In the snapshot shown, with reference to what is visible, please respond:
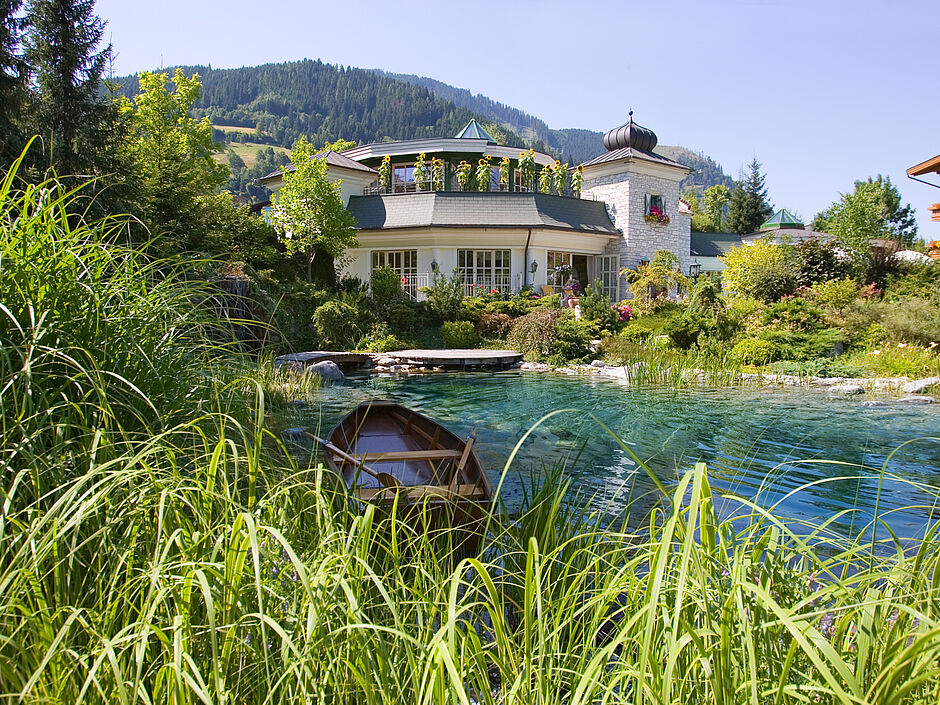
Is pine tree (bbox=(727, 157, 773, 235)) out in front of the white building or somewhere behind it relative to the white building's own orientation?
behind

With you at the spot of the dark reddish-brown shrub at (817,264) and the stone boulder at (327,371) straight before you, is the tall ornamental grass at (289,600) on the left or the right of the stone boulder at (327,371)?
left

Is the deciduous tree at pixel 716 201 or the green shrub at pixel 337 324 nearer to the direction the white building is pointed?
the green shrub

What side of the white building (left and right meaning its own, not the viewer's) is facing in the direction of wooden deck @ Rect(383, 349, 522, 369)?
front

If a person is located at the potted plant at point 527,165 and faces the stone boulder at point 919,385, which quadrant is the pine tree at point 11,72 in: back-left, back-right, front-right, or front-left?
front-right

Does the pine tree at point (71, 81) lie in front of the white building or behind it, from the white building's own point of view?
in front

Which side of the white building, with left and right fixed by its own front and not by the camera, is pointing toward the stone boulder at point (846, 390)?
front

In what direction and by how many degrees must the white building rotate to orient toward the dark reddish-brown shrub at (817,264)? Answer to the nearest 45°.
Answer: approximately 45° to its left

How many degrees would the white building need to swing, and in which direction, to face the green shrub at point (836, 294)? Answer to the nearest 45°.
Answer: approximately 45° to its left

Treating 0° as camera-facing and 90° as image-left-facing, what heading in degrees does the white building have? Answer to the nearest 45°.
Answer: approximately 0°
